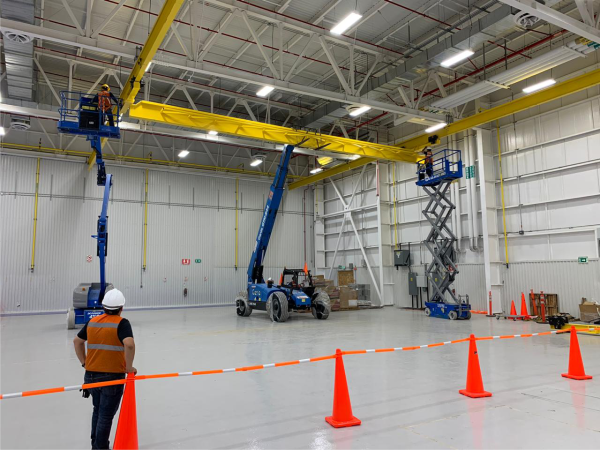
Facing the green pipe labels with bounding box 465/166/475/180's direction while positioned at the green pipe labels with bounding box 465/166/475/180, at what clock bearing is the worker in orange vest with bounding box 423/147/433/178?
The worker in orange vest is roughly at 12 o'clock from the green pipe labels.

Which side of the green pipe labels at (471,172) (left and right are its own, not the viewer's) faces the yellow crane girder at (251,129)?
front

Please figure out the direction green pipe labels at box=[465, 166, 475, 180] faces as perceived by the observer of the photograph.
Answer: facing the viewer and to the left of the viewer

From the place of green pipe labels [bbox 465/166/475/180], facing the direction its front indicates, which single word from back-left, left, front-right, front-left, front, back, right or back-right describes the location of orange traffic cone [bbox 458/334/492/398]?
front-left

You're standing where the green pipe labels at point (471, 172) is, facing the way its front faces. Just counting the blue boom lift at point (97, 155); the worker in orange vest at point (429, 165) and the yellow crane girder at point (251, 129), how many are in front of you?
3

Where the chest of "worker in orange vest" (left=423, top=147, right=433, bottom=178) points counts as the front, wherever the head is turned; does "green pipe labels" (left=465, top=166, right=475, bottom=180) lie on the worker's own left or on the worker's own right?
on the worker's own right

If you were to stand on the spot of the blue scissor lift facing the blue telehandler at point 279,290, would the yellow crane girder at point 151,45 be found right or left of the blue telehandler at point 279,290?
left

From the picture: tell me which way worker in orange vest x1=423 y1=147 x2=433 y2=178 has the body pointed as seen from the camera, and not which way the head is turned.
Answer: to the viewer's left

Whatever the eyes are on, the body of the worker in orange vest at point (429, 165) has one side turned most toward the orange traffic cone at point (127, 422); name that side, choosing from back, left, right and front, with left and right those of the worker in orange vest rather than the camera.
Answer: left

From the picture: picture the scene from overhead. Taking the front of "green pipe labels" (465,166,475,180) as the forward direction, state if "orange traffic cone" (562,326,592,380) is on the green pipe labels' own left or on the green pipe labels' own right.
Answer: on the green pipe labels' own left
